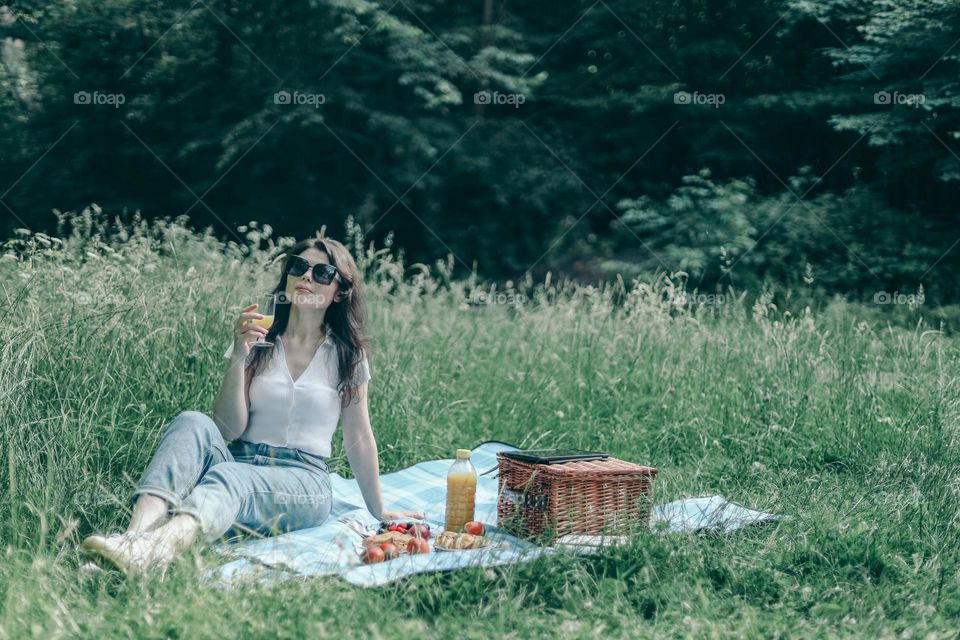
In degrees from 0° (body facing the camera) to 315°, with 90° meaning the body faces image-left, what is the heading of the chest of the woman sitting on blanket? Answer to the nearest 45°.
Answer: approximately 45°

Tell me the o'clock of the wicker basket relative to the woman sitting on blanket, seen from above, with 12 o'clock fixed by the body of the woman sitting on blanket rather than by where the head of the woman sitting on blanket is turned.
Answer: The wicker basket is roughly at 8 o'clock from the woman sitting on blanket.

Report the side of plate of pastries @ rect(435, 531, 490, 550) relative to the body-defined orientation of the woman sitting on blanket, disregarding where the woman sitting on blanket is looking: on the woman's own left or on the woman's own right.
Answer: on the woman's own left
